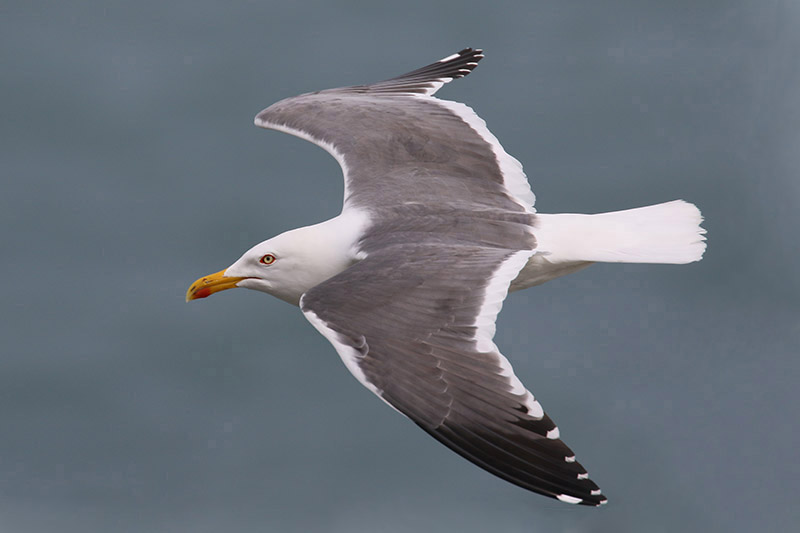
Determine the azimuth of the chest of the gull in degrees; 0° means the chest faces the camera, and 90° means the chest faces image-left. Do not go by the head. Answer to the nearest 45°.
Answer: approximately 90°
